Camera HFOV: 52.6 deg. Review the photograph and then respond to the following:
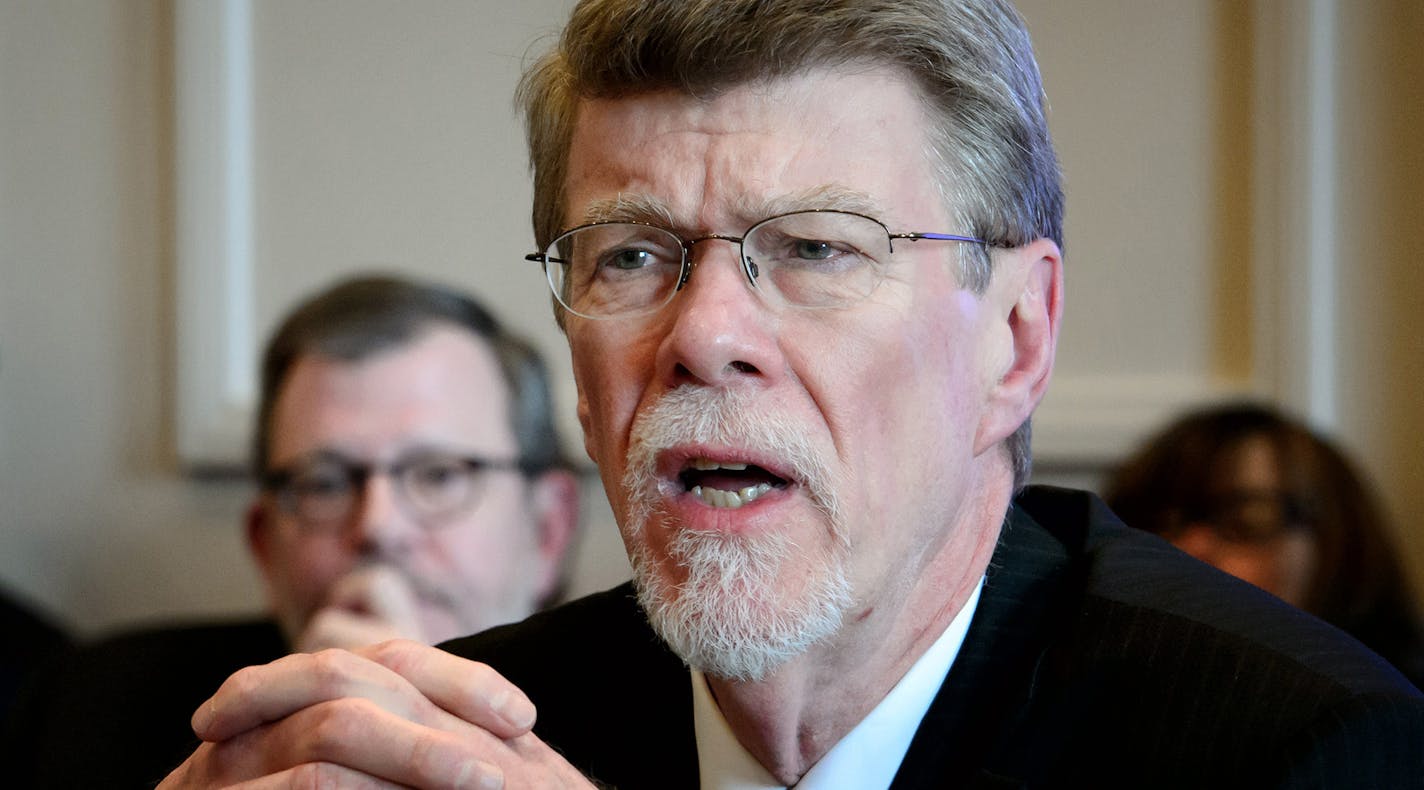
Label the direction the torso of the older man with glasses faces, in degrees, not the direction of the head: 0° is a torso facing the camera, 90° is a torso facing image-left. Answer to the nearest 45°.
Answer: approximately 45°

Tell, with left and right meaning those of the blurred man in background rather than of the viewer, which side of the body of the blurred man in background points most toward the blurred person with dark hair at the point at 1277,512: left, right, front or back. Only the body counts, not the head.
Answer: left

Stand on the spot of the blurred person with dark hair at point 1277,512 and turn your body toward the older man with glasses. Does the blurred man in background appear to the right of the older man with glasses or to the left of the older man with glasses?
right

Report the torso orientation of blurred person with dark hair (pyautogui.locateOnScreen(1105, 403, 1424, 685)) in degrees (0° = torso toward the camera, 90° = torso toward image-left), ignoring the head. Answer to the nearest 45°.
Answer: approximately 0°

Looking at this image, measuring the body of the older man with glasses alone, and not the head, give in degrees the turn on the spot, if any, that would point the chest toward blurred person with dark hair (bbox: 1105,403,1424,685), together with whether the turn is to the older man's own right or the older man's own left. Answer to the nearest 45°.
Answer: approximately 180°

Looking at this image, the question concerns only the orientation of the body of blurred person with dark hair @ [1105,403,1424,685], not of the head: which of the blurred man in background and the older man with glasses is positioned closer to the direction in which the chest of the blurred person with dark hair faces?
the older man with glasses

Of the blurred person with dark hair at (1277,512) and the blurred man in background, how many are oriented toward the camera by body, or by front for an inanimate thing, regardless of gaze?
2

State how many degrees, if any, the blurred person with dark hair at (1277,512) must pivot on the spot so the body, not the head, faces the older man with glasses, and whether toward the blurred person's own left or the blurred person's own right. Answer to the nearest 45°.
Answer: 0° — they already face them

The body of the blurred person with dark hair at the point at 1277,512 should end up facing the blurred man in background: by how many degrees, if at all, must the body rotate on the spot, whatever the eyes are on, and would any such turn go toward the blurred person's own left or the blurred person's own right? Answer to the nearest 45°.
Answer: approximately 45° to the blurred person's own right
